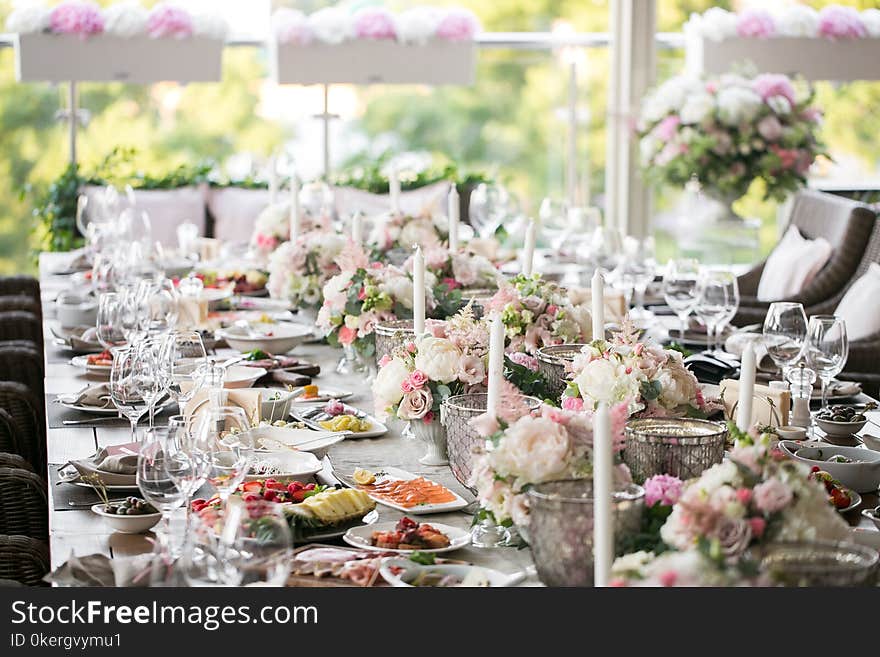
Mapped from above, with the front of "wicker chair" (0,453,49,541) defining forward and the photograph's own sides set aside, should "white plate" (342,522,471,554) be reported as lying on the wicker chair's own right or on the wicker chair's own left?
on the wicker chair's own right

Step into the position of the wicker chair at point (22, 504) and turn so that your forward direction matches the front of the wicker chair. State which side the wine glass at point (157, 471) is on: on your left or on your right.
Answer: on your right

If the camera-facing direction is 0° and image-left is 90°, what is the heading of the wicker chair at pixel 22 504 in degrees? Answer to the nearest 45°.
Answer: approximately 270°

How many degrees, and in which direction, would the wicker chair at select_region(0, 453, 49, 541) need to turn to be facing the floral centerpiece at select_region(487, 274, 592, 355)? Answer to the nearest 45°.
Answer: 0° — it already faces it

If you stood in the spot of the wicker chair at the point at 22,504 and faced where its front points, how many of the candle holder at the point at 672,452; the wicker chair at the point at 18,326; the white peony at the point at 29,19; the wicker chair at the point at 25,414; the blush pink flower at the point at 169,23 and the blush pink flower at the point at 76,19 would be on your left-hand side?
5

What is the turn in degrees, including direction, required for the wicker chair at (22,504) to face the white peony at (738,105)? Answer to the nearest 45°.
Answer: approximately 45° to its left

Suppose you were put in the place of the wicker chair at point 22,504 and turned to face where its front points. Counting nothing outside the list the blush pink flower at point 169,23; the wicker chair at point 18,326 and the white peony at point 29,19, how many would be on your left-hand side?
3

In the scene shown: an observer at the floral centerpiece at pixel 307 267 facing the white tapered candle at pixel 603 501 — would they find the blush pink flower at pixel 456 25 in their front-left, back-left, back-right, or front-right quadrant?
back-left

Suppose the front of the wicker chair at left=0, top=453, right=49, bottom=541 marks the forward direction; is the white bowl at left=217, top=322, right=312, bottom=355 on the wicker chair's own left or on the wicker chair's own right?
on the wicker chair's own left

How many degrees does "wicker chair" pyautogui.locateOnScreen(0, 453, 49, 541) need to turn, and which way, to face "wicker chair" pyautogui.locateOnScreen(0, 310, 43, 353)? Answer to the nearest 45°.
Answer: approximately 90° to its left
